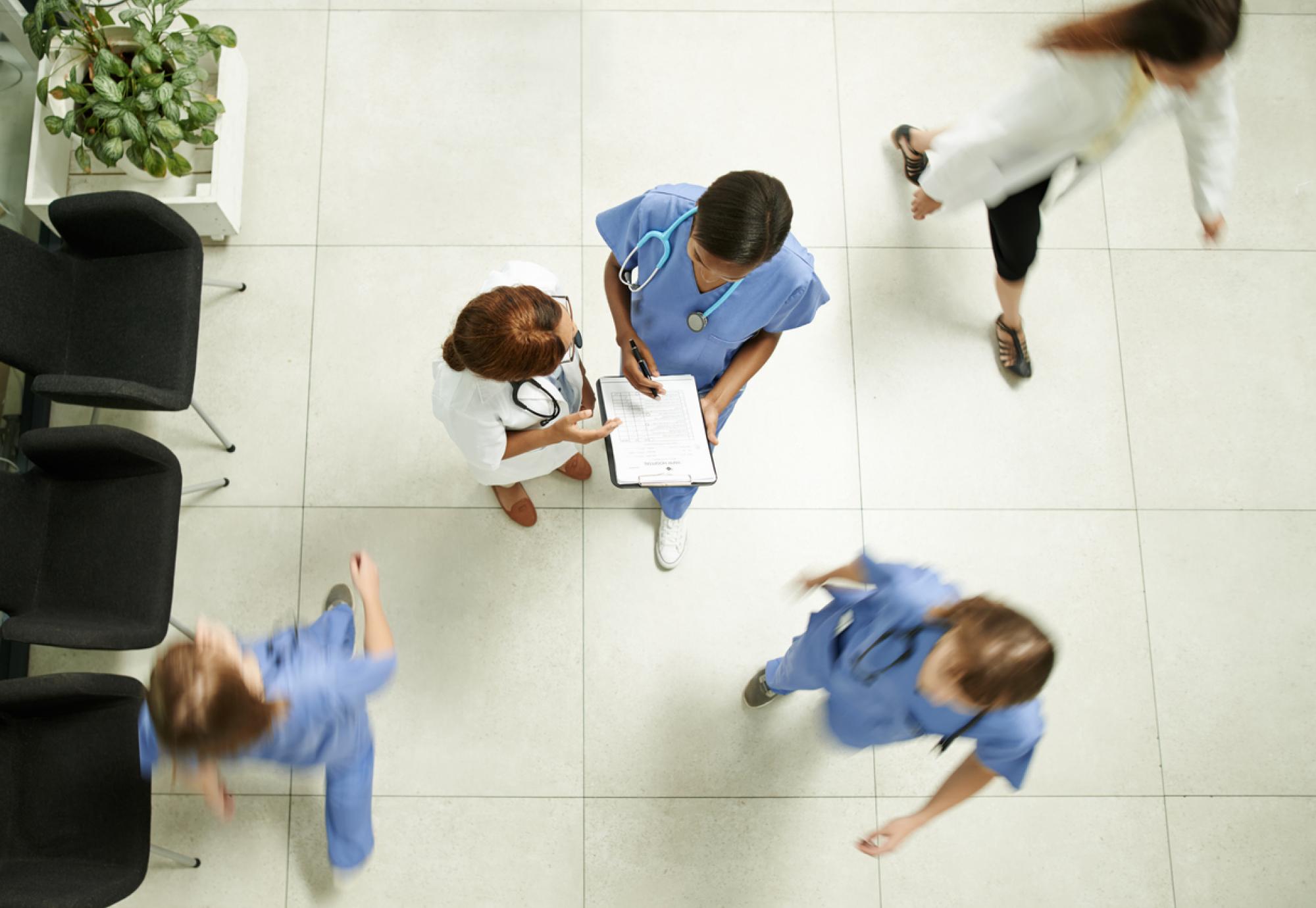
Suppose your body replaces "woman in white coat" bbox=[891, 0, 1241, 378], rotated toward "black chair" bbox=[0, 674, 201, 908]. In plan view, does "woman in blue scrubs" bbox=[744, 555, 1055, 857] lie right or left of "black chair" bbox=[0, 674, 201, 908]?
left

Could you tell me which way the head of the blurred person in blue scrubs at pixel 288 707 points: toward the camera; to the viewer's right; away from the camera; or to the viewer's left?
to the viewer's left

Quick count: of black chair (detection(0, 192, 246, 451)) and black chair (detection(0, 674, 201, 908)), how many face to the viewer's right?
2

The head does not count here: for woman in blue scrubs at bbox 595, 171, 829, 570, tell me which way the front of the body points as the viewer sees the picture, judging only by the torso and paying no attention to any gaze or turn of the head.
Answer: toward the camera

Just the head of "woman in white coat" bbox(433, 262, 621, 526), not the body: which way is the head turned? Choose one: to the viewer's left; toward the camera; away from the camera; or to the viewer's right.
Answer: to the viewer's right

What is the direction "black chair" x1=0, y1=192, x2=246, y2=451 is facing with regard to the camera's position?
facing to the right of the viewer

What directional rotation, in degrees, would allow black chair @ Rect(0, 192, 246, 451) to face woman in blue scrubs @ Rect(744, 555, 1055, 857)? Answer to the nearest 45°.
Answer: approximately 45° to its right

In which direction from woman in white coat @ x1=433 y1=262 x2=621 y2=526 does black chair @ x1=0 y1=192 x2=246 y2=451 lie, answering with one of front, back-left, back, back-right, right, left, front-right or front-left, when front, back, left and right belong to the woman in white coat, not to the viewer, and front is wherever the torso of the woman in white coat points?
back

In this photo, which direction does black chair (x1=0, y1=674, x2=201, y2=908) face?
to the viewer's right
